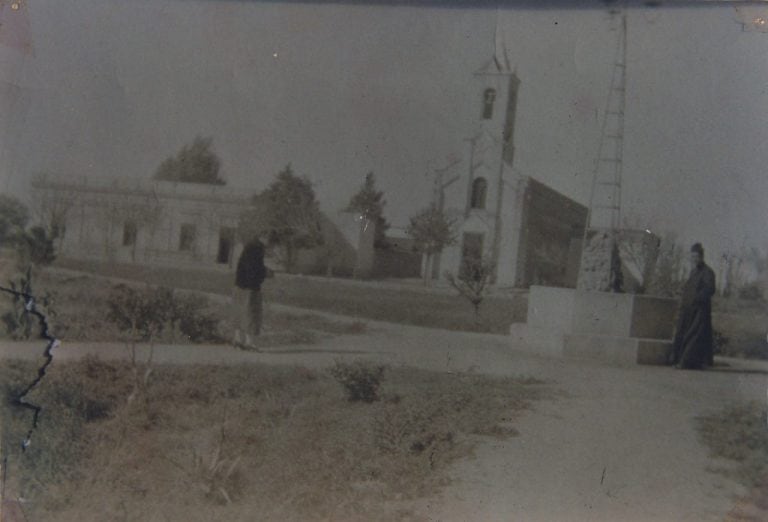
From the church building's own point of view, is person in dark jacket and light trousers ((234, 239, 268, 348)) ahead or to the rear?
ahead

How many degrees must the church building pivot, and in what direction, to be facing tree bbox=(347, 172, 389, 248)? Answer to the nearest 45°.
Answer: approximately 45° to its right

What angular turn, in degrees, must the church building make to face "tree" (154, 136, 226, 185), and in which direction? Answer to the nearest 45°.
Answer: approximately 45° to its right

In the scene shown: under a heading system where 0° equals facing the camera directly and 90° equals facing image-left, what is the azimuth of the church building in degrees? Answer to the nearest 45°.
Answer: approximately 45°

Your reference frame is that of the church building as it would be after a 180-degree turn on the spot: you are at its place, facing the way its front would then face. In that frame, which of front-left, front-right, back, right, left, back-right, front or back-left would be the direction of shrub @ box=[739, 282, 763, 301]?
front-right
